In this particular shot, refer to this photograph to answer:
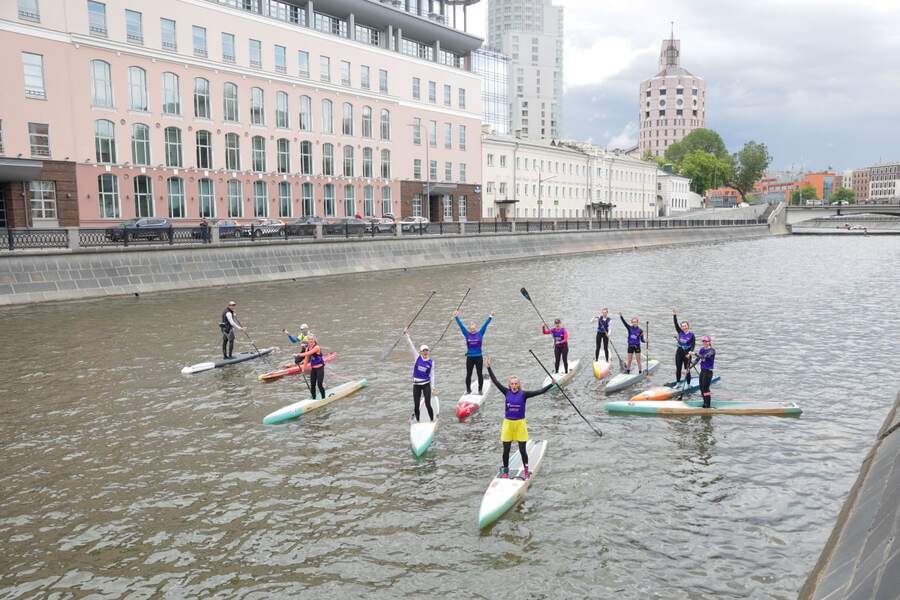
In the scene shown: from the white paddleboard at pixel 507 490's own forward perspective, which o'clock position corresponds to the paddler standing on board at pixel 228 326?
The paddler standing on board is roughly at 3 o'clock from the white paddleboard.

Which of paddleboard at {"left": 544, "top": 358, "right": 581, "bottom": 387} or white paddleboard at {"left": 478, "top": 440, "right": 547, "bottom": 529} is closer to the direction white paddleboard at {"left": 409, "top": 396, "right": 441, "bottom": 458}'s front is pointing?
the white paddleboard

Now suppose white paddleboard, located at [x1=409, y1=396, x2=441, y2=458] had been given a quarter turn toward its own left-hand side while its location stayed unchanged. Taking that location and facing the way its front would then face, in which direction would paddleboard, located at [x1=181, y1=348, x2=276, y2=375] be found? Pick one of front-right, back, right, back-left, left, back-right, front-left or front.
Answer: back-left

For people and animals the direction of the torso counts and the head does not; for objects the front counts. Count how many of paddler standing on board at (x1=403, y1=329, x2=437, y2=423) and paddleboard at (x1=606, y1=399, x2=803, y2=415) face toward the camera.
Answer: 1

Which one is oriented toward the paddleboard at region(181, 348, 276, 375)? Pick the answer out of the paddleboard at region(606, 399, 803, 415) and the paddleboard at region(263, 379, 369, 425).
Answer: the paddleboard at region(606, 399, 803, 415)

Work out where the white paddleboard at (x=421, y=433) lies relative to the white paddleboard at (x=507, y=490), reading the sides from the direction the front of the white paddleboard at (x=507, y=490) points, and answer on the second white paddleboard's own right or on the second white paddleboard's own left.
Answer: on the second white paddleboard's own right

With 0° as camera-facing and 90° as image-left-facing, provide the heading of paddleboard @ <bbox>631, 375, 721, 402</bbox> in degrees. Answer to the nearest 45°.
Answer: approximately 45°
